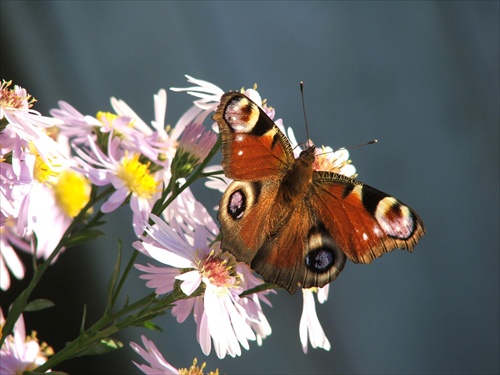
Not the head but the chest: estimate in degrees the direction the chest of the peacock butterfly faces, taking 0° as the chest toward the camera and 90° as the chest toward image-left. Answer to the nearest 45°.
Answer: approximately 225°

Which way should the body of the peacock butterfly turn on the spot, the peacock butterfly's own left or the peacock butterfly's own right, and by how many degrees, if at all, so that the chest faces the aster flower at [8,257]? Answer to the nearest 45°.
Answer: approximately 90° to the peacock butterfly's own left
